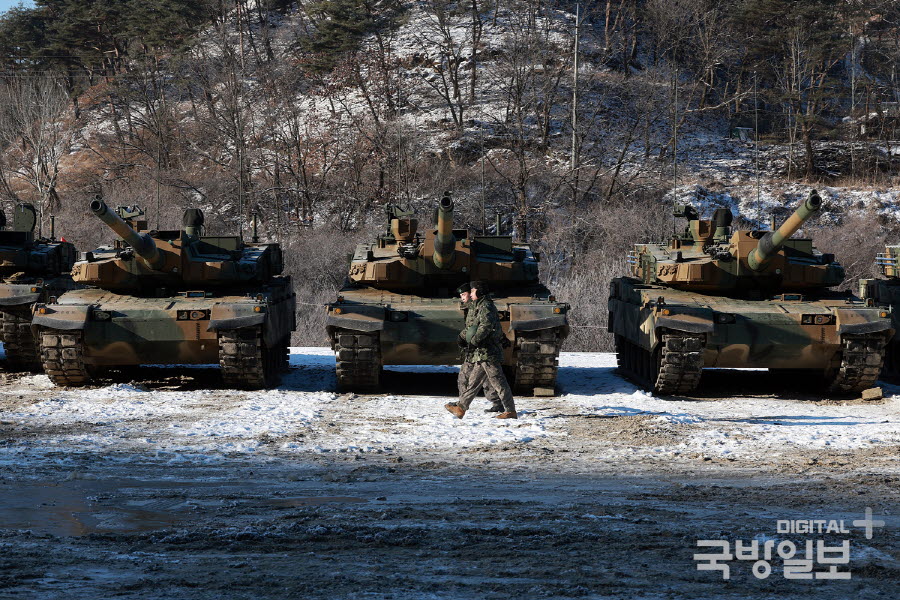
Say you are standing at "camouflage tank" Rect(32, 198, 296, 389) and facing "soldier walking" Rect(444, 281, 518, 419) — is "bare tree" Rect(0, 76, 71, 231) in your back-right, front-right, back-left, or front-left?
back-left

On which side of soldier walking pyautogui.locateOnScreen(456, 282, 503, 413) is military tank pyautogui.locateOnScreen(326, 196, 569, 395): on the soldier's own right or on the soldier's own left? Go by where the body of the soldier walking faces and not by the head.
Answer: on the soldier's own right

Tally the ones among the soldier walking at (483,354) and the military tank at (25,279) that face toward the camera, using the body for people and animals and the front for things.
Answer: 1

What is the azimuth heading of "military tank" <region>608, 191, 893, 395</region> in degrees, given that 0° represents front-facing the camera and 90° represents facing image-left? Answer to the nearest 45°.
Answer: approximately 0°

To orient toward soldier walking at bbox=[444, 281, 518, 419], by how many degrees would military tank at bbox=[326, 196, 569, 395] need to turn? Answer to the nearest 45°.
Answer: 0° — it already faces them

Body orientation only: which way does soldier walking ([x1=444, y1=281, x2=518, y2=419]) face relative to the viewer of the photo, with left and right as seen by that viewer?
facing to the left of the viewer

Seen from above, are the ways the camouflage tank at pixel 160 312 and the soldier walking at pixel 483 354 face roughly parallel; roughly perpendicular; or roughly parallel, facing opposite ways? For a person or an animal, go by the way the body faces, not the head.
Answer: roughly perpendicular

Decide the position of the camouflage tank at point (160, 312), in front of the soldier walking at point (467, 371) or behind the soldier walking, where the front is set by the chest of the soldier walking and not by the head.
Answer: in front
